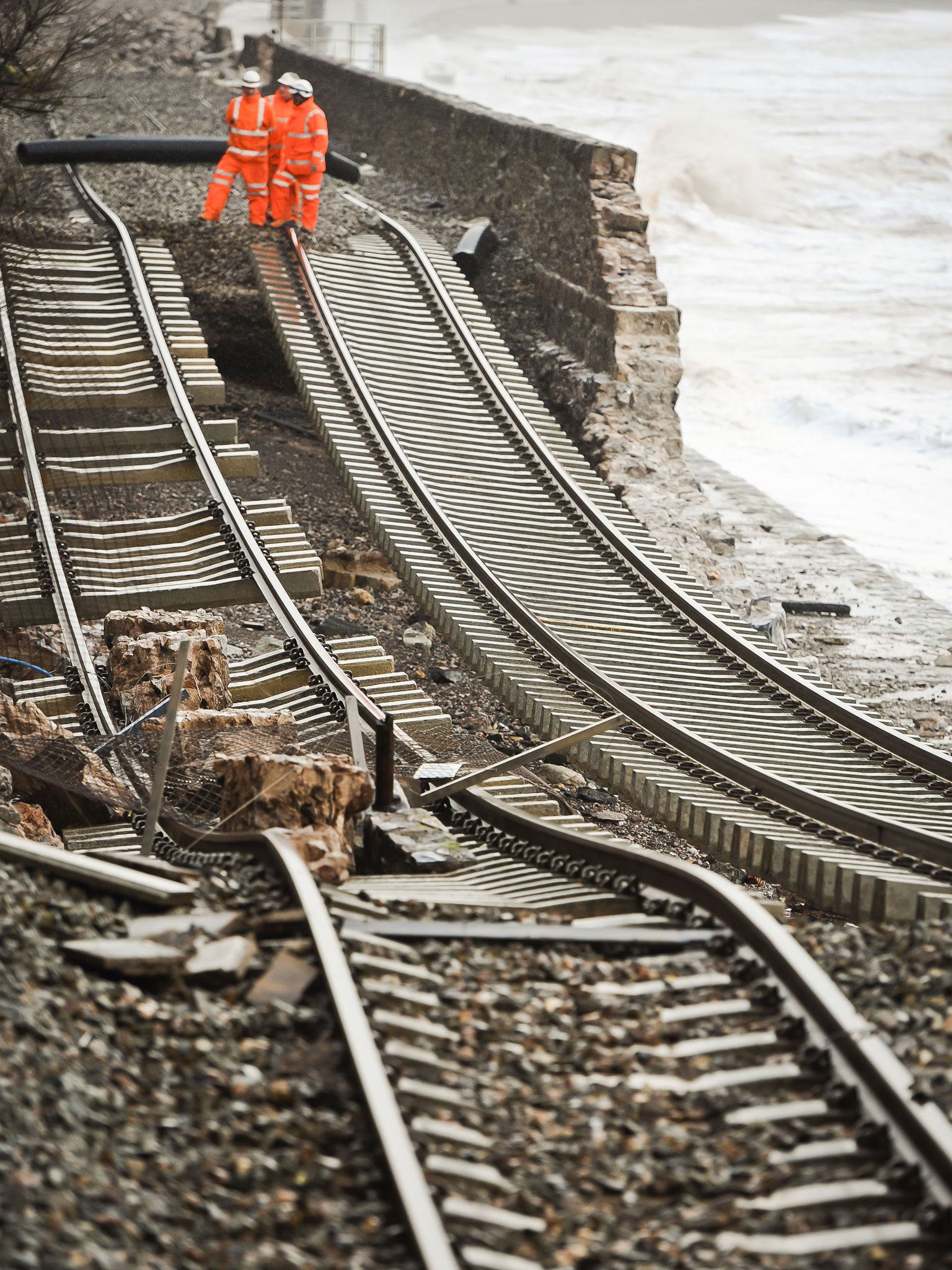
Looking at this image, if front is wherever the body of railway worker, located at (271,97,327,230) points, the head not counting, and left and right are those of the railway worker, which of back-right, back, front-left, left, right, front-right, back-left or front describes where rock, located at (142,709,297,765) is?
front-left

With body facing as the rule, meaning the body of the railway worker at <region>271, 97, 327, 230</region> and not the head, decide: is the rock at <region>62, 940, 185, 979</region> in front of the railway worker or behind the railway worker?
in front

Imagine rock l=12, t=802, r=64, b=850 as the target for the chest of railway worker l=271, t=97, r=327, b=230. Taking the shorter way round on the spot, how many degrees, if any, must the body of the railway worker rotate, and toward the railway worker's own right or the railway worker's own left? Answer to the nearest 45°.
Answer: approximately 45° to the railway worker's own left

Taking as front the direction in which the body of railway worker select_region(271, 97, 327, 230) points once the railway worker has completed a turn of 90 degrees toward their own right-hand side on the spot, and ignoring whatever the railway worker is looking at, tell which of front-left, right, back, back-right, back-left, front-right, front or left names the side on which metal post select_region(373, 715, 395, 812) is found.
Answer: back-left

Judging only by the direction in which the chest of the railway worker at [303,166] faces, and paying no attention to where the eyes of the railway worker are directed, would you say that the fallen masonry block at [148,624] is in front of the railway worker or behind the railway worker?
in front

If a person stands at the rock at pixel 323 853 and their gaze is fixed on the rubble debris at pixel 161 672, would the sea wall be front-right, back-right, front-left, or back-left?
front-right

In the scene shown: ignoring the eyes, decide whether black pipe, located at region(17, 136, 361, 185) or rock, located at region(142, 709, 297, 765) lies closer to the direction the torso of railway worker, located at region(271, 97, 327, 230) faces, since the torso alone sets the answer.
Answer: the rock

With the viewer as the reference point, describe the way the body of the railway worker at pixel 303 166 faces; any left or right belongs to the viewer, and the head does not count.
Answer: facing the viewer and to the left of the viewer

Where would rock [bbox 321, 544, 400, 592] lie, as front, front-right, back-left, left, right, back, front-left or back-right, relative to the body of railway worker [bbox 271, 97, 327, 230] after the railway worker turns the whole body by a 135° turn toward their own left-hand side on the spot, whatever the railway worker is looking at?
right
